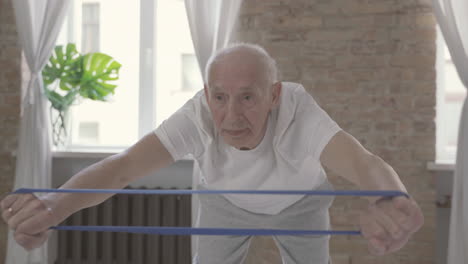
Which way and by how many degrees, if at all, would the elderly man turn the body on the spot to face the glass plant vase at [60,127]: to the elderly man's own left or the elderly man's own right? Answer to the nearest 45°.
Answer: approximately 135° to the elderly man's own right

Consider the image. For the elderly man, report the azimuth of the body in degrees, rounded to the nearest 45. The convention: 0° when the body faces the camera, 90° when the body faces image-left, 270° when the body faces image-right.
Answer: approximately 0°

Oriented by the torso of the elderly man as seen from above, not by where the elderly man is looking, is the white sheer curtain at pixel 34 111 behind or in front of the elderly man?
behind

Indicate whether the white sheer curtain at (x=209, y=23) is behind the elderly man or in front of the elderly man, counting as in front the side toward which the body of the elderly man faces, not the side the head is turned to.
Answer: behind

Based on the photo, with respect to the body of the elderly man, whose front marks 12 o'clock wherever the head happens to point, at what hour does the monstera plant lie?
The monstera plant is roughly at 5 o'clock from the elderly man.
